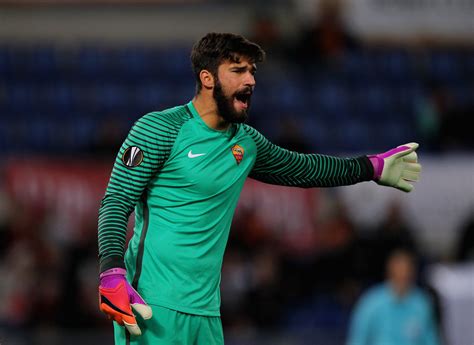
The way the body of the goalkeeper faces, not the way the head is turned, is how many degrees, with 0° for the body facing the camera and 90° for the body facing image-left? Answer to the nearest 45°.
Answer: approximately 315°

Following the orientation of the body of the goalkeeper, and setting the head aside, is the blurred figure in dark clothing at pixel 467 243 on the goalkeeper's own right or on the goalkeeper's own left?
on the goalkeeper's own left

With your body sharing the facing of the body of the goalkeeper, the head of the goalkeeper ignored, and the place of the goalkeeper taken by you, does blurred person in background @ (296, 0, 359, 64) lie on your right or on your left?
on your left

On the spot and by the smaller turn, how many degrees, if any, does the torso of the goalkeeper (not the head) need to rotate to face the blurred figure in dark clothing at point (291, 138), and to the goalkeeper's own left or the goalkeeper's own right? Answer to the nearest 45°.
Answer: approximately 135° to the goalkeeper's own left

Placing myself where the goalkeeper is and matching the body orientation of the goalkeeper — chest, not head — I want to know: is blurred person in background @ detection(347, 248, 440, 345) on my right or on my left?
on my left
